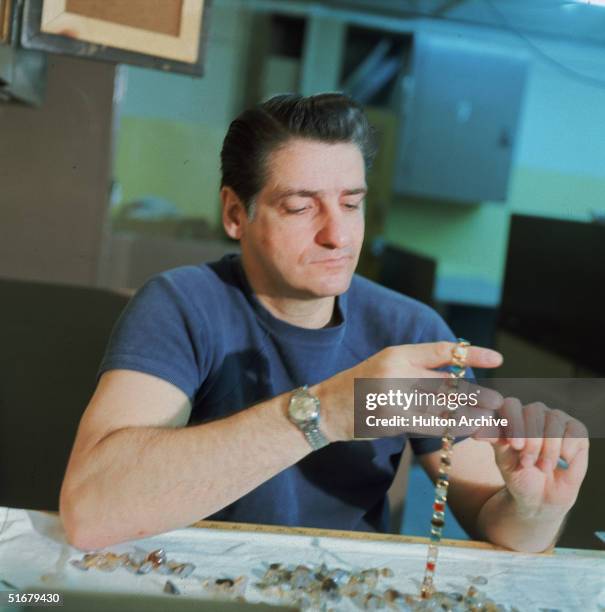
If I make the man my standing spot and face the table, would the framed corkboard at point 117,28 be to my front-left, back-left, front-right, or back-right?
back-right

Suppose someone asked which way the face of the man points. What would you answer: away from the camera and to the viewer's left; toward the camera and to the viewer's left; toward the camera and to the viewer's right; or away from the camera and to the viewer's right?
toward the camera and to the viewer's right

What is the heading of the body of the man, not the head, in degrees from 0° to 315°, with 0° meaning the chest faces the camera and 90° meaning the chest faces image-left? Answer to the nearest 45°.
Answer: approximately 315°
